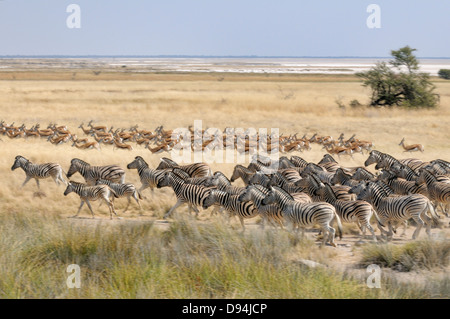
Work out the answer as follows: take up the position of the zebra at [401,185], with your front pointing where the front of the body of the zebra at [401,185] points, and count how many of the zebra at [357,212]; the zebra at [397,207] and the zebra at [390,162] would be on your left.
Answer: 2

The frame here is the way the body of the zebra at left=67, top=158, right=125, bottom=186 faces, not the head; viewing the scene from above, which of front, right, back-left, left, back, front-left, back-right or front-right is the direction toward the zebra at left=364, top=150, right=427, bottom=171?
back

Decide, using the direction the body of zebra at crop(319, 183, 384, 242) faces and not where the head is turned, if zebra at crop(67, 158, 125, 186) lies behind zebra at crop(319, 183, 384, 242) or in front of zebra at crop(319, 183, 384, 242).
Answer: in front

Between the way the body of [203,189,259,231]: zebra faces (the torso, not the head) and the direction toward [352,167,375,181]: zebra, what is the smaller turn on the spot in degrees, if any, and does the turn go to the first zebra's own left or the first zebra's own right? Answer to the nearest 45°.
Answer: approximately 135° to the first zebra's own right

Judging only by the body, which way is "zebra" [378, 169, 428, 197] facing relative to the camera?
to the viewer's left

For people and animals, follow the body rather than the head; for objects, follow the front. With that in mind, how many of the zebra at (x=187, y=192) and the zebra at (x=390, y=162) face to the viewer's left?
2

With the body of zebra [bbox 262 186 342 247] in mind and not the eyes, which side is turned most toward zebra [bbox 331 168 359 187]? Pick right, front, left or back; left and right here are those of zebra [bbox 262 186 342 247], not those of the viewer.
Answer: right

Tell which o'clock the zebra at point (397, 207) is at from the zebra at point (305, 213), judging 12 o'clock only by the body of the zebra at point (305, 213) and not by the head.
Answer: the zebra at point (397, 207) is roughly at 5 o'clock from the zebra at point (305, 213).

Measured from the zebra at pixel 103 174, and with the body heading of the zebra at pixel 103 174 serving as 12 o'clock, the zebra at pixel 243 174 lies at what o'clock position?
the zebra at pixel 243 174 is roughly at 6 o'clock from the zebra at pixel 103 174.

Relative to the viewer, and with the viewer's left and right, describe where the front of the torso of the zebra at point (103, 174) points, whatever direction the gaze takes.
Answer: facing to the left of the viewer

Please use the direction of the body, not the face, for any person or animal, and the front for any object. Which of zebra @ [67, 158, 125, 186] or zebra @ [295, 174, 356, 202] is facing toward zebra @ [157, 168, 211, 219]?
zebra @ [295, 174, 356, 202]

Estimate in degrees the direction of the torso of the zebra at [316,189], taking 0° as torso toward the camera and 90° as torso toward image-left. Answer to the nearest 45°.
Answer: approximately 90°

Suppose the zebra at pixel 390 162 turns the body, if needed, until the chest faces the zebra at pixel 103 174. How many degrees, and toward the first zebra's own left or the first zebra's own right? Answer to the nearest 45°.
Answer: approximately 45° to the first zebra's own left
